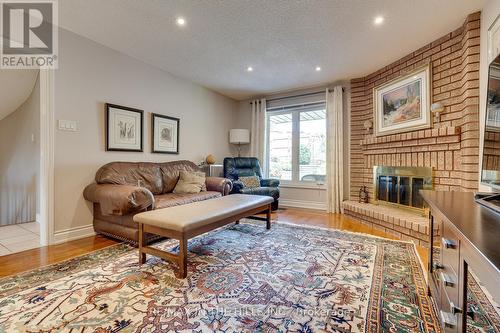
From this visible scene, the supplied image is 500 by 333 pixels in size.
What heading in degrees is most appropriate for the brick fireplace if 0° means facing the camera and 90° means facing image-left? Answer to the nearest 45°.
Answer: approximately 45°

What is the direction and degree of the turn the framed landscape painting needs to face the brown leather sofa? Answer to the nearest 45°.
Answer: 0° — it already faces it

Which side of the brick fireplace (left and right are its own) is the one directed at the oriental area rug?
front

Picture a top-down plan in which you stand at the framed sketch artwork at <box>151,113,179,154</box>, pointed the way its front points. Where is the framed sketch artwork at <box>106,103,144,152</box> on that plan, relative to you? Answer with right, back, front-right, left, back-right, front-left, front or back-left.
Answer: right

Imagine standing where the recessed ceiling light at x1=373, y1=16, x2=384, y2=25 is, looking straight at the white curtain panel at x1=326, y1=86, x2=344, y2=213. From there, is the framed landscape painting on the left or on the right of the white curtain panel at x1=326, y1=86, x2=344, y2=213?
right

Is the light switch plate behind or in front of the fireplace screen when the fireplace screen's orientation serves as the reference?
in front

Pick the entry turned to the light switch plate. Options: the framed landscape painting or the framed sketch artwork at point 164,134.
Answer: the framed landscape painting

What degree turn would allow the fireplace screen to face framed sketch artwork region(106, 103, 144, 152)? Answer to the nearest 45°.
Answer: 0° — it already faces it

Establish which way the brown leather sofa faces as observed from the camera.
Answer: facing the viewer and to the right of the viewer

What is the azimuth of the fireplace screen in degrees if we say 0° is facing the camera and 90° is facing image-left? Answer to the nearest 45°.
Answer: approximately 45°

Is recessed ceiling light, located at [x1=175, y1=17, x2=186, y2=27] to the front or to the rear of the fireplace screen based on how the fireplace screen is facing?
to the front
